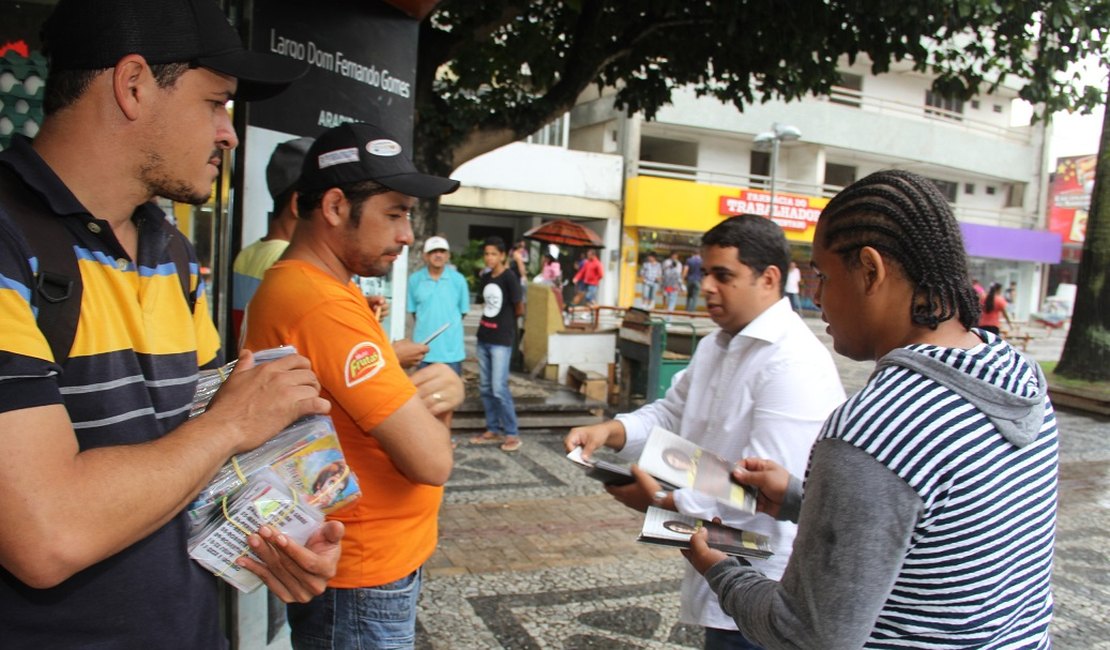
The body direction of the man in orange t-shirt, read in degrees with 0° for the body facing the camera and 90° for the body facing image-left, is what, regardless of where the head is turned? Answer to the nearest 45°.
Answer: approximately 270°

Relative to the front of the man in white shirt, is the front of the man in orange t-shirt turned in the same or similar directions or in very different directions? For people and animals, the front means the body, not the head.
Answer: very different directions

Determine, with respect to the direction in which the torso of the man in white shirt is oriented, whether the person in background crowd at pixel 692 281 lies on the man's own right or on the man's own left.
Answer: on the man's own right

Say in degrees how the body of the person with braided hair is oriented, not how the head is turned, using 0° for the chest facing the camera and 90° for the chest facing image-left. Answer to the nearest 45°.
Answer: approximately 135°

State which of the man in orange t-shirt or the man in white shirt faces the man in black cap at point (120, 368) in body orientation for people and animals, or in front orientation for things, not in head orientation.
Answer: the man in white shirt

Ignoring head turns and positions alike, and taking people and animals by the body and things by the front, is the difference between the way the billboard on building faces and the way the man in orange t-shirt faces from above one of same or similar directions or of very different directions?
very different directions

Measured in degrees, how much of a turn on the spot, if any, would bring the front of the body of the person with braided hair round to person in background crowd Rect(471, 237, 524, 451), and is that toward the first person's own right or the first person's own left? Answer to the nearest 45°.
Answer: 0° — they already face them
